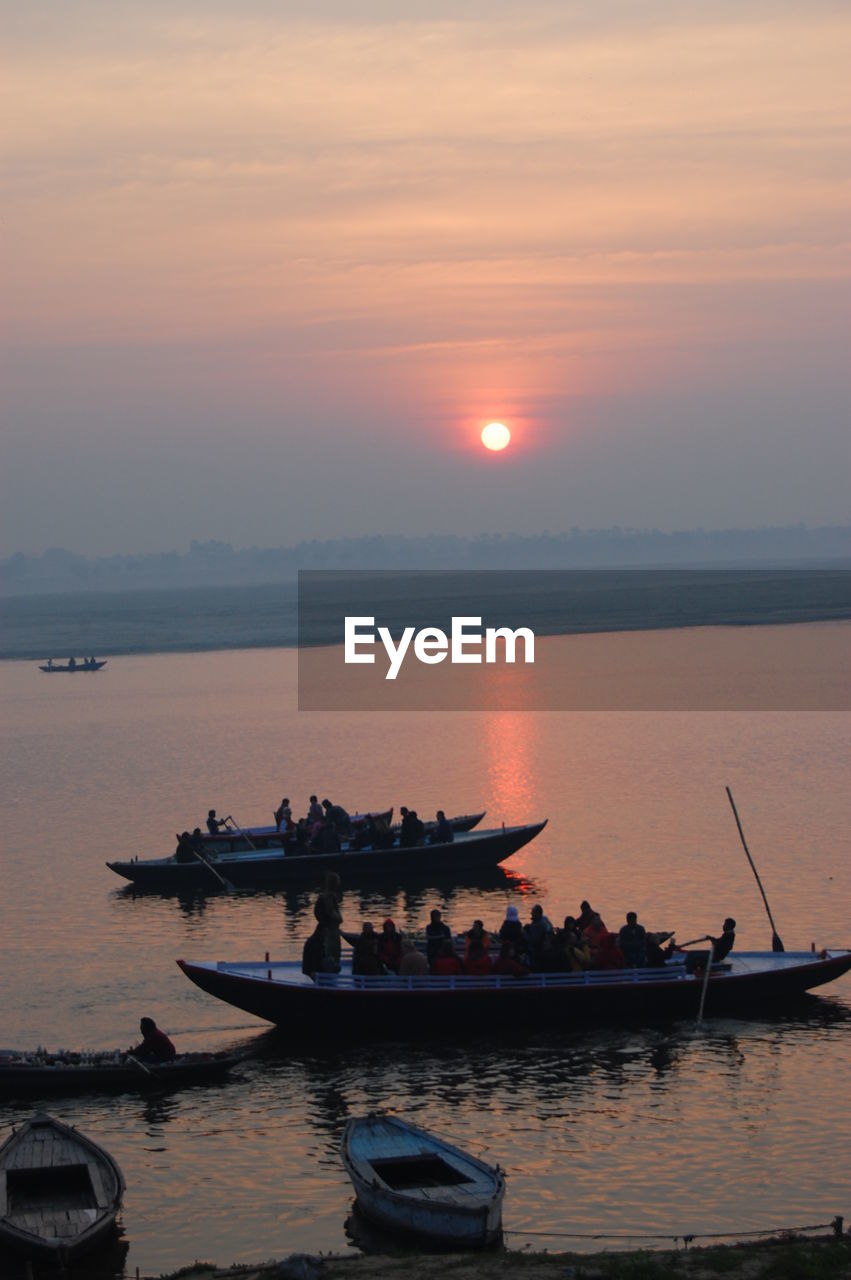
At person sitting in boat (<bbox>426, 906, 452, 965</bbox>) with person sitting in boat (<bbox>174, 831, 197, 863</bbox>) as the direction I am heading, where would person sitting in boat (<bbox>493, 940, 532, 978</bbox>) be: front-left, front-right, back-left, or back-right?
back-right

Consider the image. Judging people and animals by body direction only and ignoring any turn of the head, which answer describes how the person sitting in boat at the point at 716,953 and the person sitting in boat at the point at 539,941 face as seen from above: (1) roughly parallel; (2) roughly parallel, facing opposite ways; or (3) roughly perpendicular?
roughly perpendicular

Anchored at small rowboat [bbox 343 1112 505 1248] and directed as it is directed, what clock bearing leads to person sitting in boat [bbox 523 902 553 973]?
The person sitting in boat is roughly at 2 o'clock from the small rowboat.

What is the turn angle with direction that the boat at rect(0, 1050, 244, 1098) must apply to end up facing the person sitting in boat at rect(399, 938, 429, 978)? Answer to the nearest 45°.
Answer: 0° — it already faces them

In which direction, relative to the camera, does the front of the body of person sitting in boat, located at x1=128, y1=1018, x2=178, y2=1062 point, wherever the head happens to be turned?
to the viewer's left

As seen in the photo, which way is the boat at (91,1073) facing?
to the viewer's right

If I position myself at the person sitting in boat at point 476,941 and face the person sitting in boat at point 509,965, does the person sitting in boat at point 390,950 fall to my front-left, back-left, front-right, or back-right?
back-right
